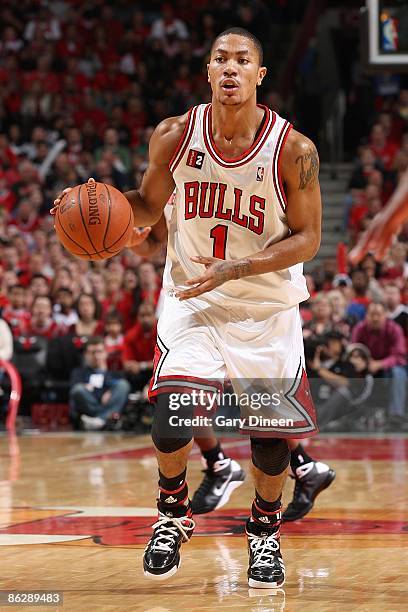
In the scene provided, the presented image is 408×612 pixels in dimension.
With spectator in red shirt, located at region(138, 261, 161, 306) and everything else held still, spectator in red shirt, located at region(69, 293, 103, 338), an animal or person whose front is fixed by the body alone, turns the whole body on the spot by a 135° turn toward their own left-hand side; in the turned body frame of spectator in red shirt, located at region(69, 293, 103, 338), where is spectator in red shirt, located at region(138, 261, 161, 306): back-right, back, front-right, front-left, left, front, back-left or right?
front-right

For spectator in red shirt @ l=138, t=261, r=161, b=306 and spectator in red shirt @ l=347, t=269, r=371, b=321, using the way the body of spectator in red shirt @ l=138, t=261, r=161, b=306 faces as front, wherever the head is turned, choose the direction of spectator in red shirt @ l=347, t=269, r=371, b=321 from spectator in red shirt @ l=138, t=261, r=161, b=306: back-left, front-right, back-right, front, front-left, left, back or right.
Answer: left

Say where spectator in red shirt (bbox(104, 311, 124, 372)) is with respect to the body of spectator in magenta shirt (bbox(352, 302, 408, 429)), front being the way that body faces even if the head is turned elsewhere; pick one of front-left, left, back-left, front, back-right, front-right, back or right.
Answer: right

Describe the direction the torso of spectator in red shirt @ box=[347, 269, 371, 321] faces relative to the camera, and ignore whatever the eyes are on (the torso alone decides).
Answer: toward the camera

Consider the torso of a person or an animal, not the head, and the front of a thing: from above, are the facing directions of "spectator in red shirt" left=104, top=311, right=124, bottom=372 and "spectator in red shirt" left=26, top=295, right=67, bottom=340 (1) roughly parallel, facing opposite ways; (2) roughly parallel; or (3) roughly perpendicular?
roughly parallel

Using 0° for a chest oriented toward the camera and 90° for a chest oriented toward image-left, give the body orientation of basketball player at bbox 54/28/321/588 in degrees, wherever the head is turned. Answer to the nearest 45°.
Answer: approximately 0°

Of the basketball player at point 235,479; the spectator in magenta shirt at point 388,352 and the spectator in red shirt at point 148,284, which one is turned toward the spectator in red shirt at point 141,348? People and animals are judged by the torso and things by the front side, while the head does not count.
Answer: the spectator in red shirt at point 148,284

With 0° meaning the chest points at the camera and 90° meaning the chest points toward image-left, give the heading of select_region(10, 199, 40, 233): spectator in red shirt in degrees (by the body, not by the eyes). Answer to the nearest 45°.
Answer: approximately 0°

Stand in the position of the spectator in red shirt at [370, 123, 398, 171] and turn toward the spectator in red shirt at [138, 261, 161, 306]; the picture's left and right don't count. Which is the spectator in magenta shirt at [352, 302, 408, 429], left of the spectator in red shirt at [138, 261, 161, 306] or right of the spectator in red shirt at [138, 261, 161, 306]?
left

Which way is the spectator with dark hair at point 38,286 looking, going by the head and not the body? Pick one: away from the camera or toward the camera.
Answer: toward the camera

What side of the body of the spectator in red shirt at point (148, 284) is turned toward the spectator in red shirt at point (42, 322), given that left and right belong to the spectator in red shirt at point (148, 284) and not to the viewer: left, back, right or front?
right

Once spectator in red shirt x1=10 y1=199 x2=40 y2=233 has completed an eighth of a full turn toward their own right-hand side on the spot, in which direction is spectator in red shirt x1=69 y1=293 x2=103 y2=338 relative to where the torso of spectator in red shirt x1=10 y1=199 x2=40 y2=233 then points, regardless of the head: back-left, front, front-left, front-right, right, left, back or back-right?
front-left

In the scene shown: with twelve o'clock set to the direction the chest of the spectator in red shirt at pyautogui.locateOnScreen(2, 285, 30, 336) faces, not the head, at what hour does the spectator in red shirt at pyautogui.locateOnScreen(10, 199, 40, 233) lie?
the spectator in red shirt at pyautogui.locateOnScreen(10, 199, 40, 233) is roughly at 6 o'clock from the spectator in red shirt at pyautogui.locateOnScreen(2, 285, 30, 336).

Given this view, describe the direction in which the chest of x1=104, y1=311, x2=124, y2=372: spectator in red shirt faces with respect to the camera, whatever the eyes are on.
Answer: toward the camera

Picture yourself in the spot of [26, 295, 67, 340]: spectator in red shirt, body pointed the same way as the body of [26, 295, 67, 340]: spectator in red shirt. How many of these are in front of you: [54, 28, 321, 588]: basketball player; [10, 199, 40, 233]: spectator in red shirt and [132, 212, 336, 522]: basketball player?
2

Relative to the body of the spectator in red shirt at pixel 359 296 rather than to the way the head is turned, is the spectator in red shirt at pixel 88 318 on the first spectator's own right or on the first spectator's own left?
on the first spectator's own right

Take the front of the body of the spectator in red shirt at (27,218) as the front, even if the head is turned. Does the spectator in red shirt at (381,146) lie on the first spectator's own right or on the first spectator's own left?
on the first spectator's own left

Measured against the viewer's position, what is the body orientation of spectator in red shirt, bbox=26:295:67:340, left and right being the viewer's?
facing the viewer

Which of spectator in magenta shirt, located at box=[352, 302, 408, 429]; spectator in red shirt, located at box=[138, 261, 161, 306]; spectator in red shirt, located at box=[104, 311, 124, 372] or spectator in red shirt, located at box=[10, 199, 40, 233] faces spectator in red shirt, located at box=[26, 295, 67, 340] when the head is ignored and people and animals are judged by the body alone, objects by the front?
spectator in red shirt, located at box=[10, 199, 40, 233]
